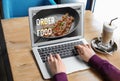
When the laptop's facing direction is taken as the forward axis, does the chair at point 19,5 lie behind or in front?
behind

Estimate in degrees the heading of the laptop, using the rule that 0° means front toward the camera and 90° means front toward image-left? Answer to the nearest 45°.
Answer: approximately 0°
